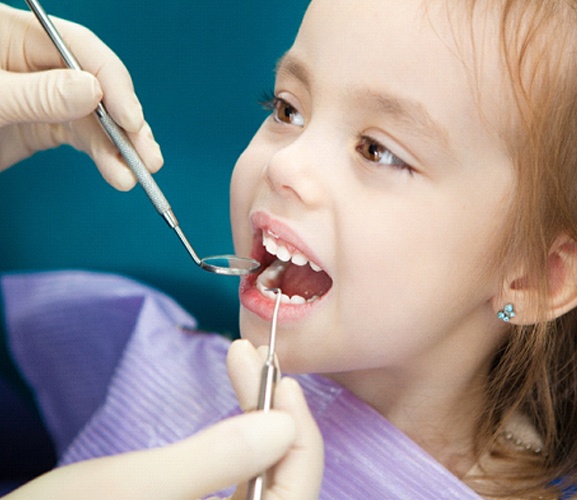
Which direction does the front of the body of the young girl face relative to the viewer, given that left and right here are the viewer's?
facing the viewer and to the left of the viewer

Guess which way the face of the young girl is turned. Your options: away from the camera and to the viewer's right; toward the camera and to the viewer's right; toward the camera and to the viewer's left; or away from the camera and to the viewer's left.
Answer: toward the camera and to the viewer's left
